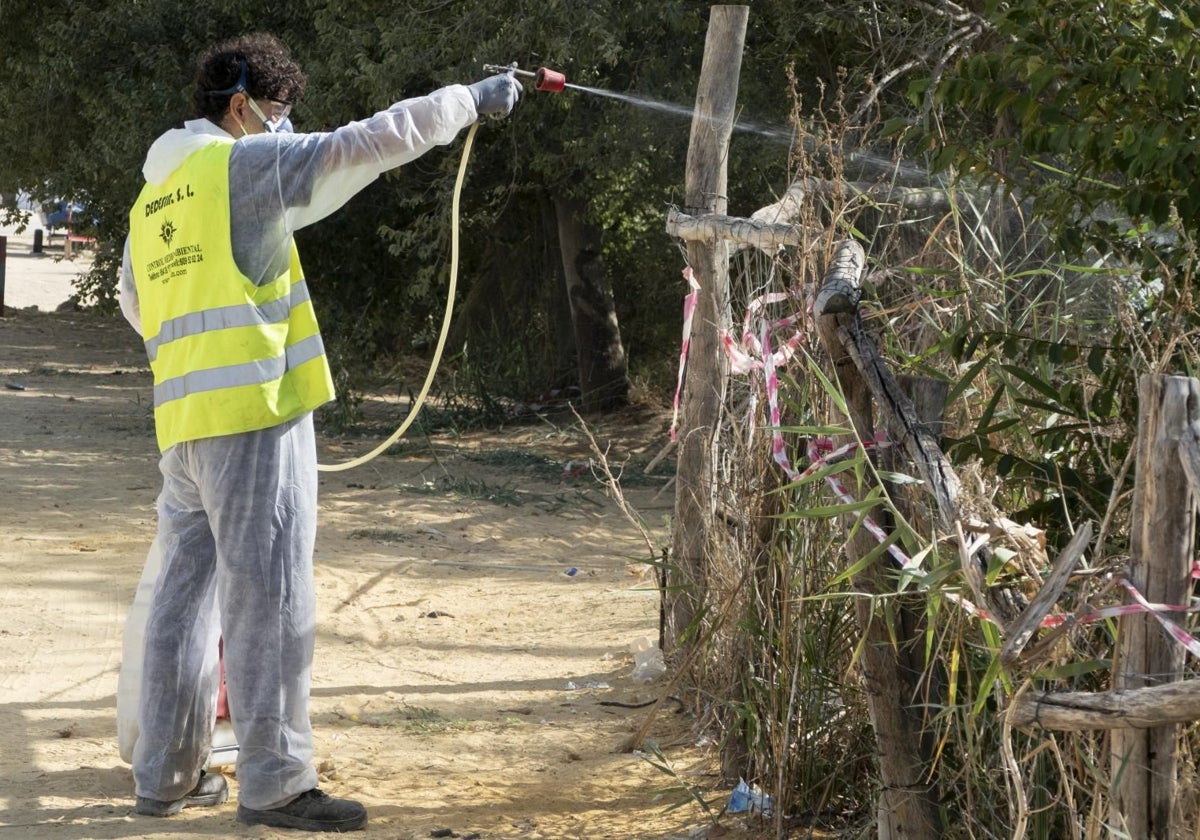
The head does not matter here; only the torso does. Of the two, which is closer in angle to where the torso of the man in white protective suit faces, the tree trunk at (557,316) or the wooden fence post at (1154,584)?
the tree trunk

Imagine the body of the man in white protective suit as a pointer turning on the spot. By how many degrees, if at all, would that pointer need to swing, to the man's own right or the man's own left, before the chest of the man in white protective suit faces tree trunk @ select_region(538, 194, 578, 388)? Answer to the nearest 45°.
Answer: approximately 45° to the man's own left

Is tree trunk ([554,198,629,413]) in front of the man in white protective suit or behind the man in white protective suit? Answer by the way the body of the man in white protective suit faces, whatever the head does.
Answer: in front

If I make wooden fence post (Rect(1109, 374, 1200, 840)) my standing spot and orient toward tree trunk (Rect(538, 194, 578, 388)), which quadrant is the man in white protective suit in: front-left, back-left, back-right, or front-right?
front-left

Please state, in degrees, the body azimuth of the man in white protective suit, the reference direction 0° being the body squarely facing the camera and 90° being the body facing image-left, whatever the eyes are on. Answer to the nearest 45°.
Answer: approximately 225°

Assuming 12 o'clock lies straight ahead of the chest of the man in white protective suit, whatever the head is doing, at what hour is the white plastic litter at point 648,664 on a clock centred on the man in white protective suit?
The white plastic litter is roughly at 12 o'clock from the man in white protective suit.

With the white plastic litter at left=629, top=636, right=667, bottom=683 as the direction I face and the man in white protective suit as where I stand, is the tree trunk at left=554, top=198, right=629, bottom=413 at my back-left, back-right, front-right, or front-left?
front-left

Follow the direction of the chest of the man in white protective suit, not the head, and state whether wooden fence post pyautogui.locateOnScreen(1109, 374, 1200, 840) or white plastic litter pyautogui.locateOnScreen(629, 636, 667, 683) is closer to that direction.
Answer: the white plastic litter

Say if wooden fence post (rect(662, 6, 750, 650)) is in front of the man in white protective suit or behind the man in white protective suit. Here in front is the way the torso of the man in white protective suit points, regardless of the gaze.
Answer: in front
